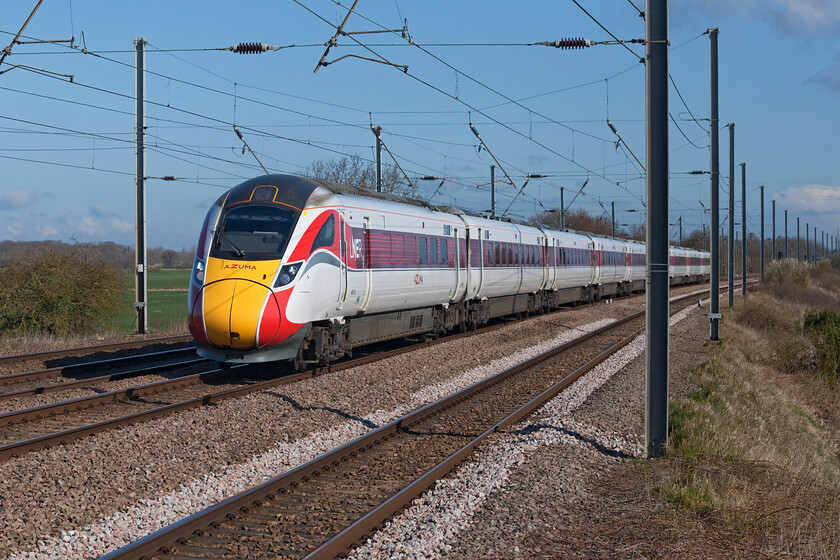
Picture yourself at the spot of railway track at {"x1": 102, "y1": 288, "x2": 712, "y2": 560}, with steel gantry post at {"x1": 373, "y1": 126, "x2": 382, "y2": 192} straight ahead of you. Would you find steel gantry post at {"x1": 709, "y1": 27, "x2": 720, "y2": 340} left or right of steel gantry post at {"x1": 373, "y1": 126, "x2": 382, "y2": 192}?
right

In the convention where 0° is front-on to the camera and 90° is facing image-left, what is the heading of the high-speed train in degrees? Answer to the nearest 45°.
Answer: approximately 45°

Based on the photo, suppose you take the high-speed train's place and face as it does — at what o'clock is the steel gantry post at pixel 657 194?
The steel gantry post is roughly at 11 o'clock from the high-speed train.

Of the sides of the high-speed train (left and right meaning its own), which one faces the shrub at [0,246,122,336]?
right

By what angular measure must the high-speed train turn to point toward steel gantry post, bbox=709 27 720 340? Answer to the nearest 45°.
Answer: approximately 180°

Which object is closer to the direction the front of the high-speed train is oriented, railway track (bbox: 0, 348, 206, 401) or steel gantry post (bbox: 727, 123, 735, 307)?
the railway track

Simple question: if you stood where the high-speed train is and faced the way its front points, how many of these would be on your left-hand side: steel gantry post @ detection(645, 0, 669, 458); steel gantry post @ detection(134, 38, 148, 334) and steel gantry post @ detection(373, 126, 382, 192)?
1

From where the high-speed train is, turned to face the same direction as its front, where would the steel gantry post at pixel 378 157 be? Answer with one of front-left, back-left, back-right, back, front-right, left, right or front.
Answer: back-right
